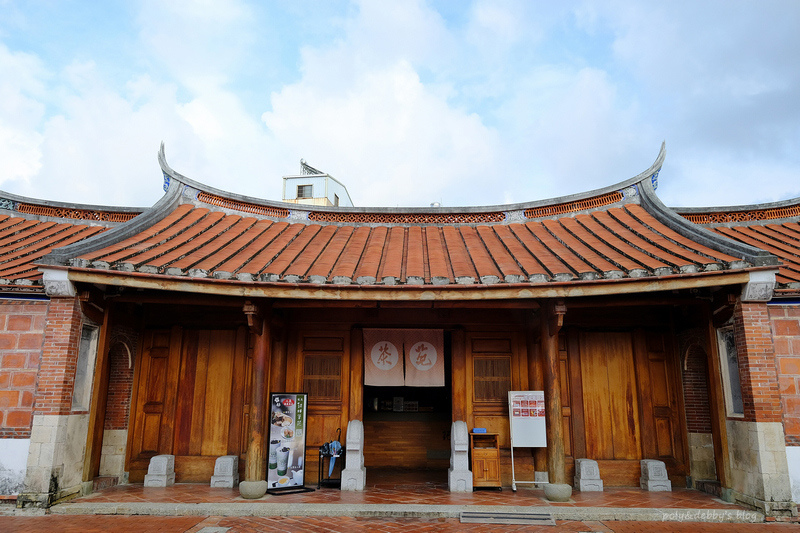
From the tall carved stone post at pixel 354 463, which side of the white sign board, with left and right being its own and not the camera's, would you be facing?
right

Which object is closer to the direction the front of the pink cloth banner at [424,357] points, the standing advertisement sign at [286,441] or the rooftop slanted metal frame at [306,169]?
the standing advertisement sign

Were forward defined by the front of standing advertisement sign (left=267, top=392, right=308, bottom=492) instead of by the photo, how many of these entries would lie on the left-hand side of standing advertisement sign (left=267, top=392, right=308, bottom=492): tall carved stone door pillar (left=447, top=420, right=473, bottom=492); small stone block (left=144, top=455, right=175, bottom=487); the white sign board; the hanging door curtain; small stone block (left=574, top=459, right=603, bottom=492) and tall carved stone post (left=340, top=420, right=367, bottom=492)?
5

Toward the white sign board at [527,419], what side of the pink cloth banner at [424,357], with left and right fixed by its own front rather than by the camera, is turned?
left

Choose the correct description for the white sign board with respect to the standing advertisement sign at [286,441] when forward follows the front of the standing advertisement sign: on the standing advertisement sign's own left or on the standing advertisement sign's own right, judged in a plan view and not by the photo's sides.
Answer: on the standing advertisement sign's own left

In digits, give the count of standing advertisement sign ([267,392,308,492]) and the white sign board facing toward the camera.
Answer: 2

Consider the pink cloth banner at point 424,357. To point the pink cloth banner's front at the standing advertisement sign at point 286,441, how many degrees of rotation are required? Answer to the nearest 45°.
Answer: approximately 90° to its right

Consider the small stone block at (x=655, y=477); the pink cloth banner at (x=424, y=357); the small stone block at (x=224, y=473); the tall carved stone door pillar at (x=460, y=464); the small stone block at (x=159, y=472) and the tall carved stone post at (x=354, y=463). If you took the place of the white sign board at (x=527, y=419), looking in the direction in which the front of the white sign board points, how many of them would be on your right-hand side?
5
